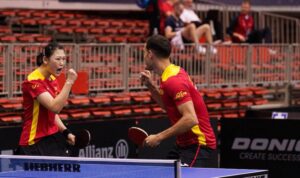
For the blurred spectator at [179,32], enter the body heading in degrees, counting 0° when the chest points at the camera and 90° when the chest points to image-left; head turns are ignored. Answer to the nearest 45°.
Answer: approximately 315°

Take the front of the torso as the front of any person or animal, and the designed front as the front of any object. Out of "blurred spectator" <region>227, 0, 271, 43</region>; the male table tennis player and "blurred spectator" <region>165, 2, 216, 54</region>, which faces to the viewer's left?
the male table tennis player

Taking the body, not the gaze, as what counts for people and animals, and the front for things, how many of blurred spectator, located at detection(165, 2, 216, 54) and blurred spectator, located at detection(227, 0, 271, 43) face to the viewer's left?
0

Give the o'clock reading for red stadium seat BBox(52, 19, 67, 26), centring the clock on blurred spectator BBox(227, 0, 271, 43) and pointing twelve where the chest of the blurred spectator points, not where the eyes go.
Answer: The red stadium seat is roughly at 4 o'clock from the blurred spectator.

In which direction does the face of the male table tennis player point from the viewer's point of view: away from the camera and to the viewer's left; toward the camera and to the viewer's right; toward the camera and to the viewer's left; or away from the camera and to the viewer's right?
away from the camera and to the viewer's left

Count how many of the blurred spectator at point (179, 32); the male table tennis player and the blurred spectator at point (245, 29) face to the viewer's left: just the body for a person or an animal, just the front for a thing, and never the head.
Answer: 1

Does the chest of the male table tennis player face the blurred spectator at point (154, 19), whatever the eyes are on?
no

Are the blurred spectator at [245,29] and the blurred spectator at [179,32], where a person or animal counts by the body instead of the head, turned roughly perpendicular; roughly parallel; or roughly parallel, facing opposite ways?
roughly parallel

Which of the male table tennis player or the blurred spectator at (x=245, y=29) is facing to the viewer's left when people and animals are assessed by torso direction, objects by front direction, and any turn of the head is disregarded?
the male table tennis player

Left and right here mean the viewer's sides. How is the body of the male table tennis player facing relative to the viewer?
facing to the left of the viewer

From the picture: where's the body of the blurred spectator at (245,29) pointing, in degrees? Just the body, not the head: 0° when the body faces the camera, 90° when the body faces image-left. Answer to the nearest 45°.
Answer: approximately 315°

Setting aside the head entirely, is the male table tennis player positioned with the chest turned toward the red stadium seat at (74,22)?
no

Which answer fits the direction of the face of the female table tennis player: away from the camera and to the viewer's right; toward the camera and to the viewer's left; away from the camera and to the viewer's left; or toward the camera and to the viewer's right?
toward the camera and to the viewer's right
